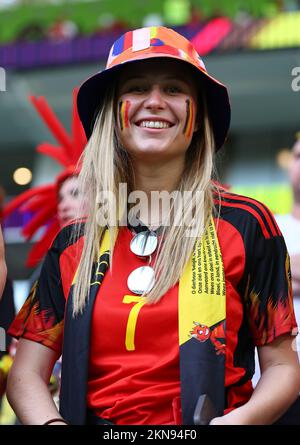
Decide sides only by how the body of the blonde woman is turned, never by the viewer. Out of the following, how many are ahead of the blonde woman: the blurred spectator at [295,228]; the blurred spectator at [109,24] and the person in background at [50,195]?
0

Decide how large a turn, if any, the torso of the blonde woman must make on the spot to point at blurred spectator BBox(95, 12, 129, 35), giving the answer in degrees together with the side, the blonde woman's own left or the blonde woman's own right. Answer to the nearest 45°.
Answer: approximately 180°

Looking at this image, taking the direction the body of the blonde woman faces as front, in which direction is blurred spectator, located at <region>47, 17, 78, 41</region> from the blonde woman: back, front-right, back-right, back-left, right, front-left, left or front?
back

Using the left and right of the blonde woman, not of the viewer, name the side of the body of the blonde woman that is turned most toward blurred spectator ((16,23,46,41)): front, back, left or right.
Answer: back

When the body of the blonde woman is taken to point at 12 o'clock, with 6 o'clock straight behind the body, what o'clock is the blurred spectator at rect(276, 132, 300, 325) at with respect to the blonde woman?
The blurred spectator is roughly at 7 o'clock from the blonde woman.

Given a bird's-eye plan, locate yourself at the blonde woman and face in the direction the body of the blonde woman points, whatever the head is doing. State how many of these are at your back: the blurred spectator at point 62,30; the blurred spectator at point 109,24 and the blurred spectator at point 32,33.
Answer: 3

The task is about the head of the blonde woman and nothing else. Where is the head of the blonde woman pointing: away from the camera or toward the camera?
toward the camera

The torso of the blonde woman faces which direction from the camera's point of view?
toward the camera

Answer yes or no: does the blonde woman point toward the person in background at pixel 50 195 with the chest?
no
